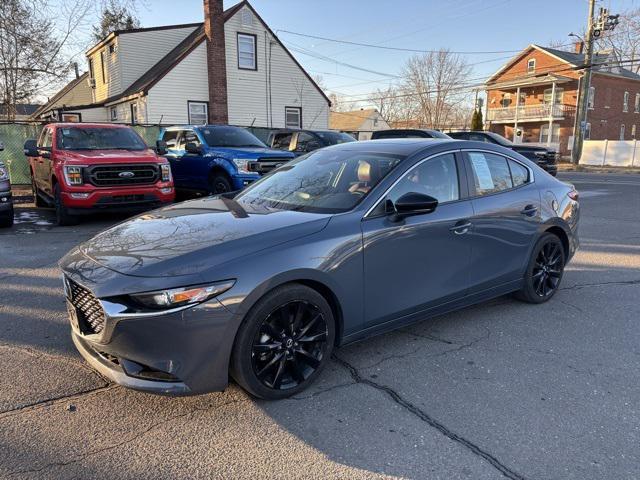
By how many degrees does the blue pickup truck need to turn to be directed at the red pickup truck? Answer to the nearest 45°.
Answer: approximately 90° to its right

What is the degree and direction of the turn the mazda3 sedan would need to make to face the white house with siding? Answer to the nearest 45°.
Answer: approximately 135° to its right

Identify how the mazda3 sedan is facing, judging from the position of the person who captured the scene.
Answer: facing the viewer and to the left of the viewer

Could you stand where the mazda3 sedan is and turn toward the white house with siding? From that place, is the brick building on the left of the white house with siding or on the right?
right

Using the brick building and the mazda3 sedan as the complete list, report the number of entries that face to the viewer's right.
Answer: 0

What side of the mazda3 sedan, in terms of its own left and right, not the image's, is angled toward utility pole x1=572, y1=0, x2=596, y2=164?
back

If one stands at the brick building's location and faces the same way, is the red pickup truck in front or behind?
in front

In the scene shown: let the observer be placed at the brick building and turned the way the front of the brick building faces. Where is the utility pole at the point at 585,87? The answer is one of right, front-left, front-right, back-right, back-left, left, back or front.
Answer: front-left

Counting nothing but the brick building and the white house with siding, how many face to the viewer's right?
0

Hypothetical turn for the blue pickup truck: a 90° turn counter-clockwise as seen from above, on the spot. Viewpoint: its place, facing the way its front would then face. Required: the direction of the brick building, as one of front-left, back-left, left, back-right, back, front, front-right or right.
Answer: front

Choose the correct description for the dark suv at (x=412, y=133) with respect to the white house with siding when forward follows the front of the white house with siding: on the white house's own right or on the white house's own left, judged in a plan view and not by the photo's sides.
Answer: on the white house's own left

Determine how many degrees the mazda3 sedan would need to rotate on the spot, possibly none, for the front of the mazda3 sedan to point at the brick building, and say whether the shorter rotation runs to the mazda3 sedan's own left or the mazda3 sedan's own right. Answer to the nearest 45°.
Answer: approximately 180°
